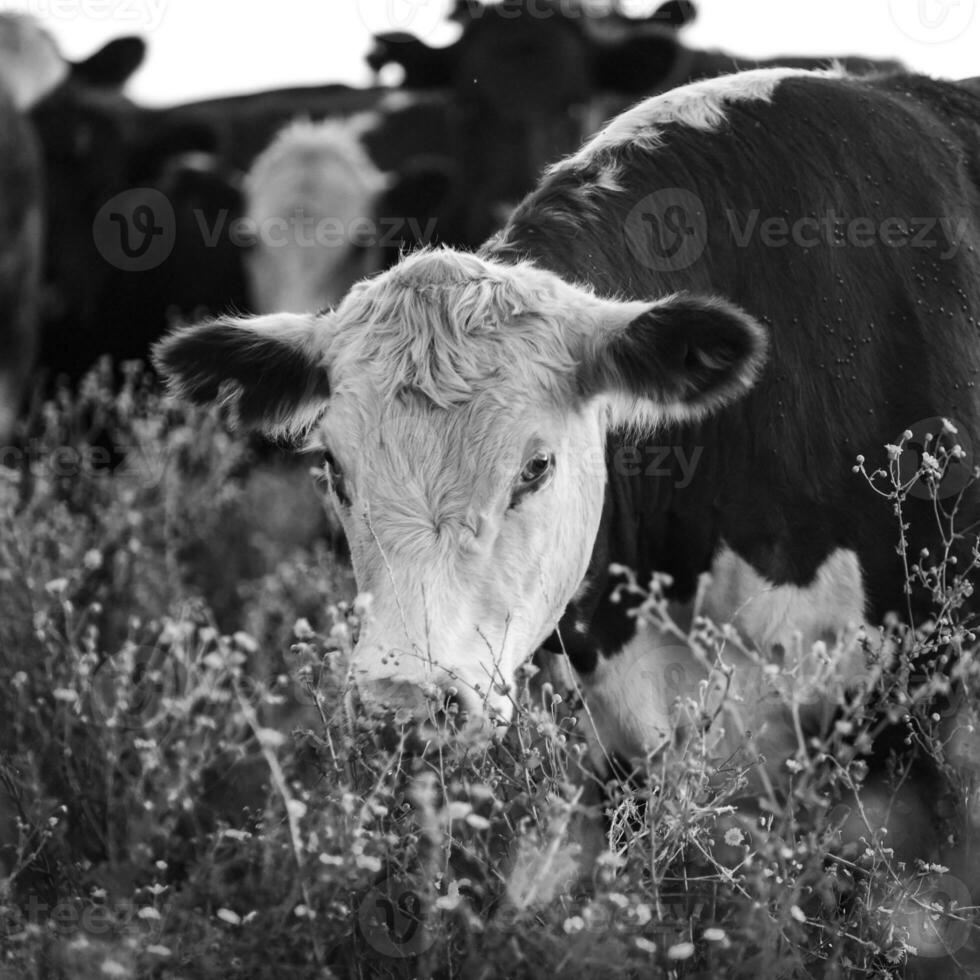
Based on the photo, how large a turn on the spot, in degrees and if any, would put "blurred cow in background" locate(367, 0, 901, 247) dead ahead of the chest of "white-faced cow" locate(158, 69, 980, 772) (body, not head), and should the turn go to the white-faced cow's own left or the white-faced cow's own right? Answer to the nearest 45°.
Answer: approximately 135° to the white-faced cow's own right

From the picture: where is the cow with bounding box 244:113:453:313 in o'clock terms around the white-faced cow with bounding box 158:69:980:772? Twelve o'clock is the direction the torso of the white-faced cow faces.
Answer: The cow is roughly at 4 o'clock from the white-faced cow.

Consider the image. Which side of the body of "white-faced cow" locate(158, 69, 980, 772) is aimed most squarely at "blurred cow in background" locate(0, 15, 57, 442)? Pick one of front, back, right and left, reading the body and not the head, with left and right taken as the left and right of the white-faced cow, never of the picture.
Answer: right

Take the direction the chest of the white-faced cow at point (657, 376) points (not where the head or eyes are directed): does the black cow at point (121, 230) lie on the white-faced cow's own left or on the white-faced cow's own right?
on the white-faced cow's own right
